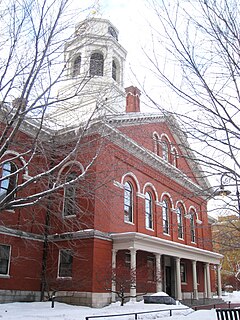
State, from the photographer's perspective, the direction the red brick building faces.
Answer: facing the viewer and to the right of the viewer
